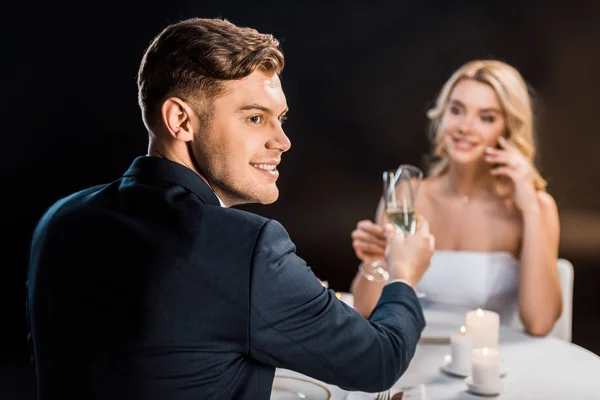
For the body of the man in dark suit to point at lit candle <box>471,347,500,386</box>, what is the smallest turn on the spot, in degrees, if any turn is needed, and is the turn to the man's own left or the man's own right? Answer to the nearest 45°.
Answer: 0° — they already face it

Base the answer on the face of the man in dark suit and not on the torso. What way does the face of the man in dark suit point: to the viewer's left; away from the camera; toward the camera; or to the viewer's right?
to the viewer's right

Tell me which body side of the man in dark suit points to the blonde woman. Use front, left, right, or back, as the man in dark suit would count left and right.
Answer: front

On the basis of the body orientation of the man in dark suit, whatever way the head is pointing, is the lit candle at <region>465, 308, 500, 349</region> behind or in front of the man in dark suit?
in front

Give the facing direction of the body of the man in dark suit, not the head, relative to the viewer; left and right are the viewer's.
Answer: facing away from the viewer and to the right of the viewer

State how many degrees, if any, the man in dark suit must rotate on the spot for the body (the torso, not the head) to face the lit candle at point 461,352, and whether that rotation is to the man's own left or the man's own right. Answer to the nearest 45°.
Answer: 0° — they already face it

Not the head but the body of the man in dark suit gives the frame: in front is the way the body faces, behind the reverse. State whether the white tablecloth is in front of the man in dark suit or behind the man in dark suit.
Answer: in front
